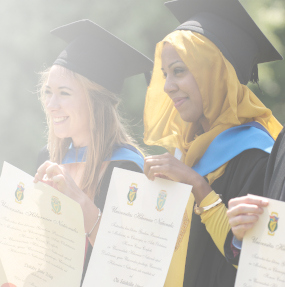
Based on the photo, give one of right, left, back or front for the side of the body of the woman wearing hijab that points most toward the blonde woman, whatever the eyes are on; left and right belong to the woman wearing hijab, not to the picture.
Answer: right

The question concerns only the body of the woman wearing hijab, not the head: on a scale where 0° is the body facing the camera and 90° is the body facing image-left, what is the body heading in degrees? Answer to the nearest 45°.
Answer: approximately 45°

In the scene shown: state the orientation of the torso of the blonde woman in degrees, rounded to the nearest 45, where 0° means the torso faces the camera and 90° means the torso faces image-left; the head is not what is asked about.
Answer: approximately 45°

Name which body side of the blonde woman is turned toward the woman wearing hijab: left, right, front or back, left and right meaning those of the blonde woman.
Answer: left
